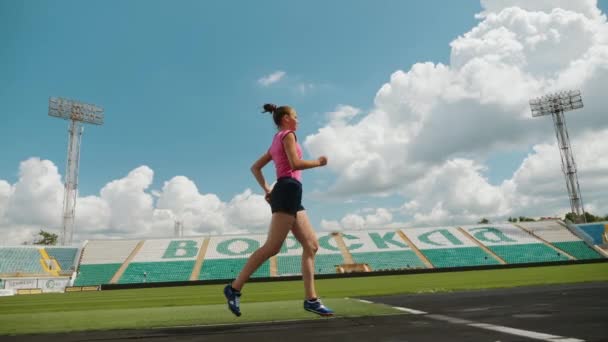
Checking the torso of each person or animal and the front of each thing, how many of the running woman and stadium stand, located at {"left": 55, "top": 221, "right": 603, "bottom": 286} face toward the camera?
1

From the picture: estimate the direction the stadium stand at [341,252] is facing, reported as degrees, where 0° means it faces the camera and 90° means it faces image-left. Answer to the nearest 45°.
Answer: approximately 0°

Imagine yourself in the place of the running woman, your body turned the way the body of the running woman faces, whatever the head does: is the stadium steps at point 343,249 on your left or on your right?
on your left

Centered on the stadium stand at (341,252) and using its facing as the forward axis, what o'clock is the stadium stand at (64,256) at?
the stadium stand at (64,256) is roughly at 3 o'clock from the stadium stand at (341,252).

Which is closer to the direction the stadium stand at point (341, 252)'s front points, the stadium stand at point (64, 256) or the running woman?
the running woman

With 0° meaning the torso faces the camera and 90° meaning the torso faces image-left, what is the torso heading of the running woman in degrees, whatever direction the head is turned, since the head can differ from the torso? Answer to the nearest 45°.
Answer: approximately 270°

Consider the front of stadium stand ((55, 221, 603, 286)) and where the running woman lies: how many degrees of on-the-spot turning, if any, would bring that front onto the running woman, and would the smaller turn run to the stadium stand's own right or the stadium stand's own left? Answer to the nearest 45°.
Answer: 0° — it already faces them

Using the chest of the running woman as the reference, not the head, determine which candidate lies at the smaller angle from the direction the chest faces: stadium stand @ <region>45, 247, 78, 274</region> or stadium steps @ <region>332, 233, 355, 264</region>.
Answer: the stadium steps

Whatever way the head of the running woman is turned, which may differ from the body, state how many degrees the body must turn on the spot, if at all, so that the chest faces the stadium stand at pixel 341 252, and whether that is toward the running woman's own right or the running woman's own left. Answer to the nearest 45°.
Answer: approximately 90° to the running woman's own left

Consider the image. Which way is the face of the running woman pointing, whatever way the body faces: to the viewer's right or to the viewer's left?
to the viewer's right
